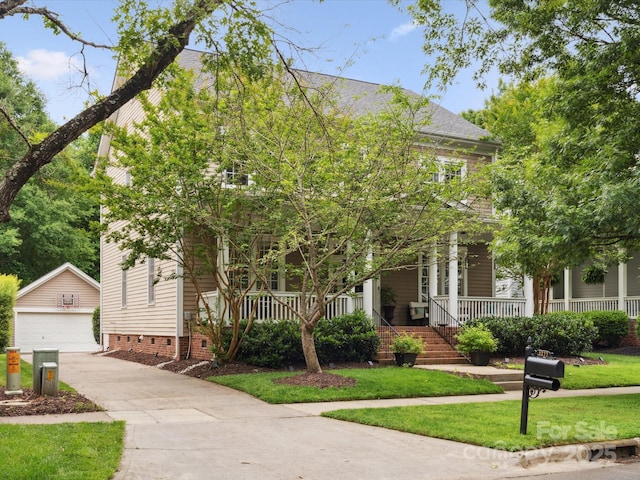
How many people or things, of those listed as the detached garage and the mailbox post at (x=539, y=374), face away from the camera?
0

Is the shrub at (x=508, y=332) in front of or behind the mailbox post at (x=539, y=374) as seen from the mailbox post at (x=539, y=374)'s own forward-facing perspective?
behind

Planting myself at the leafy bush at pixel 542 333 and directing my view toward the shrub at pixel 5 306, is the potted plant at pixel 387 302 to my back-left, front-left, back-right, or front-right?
front-right

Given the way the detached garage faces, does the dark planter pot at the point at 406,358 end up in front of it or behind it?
in front

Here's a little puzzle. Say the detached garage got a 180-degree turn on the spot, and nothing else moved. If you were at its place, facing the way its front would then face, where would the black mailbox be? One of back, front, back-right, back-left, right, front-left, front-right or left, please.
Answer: back

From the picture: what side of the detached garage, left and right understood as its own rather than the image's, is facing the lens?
front

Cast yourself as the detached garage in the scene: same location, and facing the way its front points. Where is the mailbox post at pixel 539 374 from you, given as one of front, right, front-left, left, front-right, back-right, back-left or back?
front
